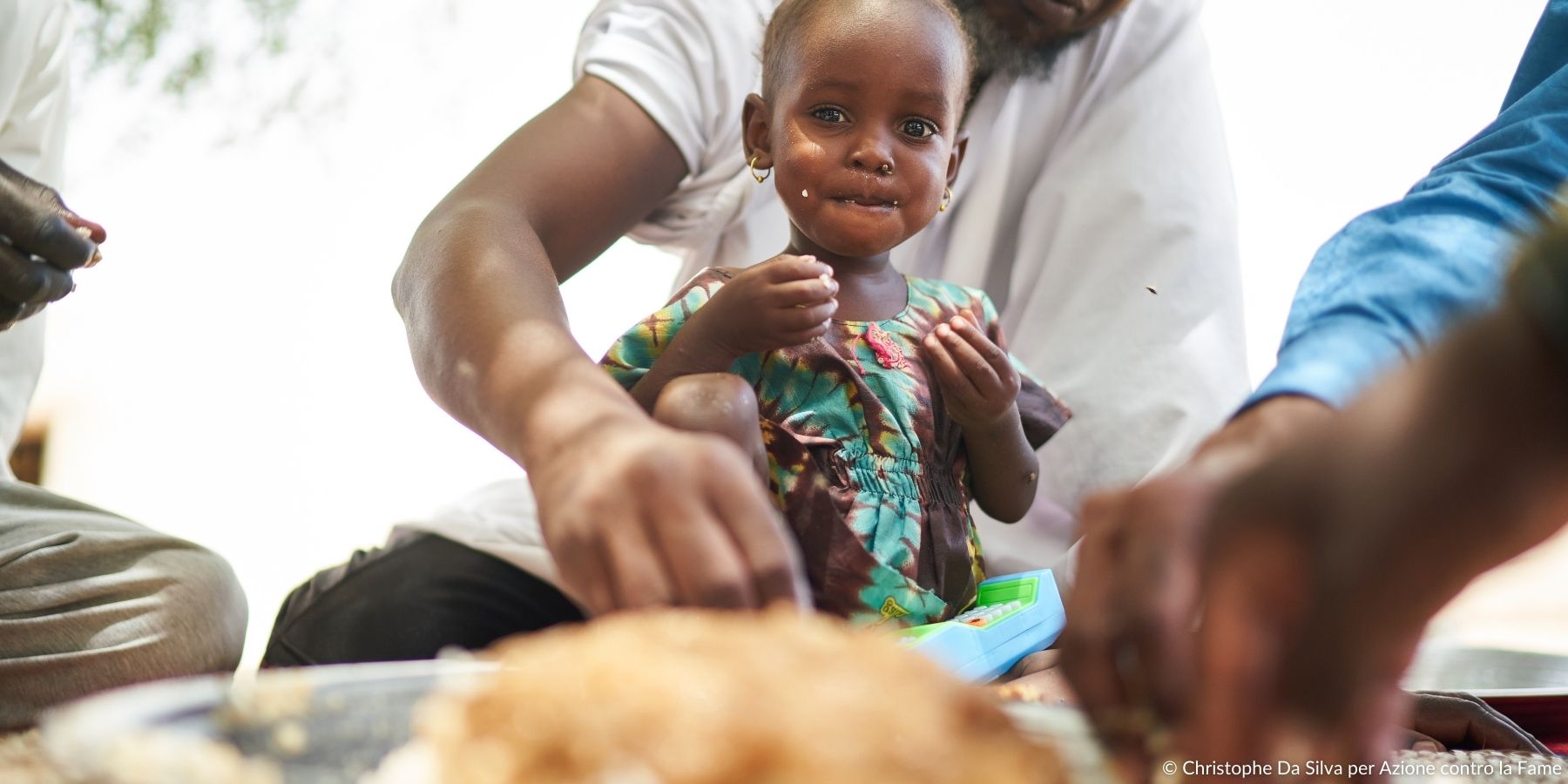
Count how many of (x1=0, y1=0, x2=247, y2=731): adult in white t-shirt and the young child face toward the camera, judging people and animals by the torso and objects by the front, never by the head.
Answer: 1

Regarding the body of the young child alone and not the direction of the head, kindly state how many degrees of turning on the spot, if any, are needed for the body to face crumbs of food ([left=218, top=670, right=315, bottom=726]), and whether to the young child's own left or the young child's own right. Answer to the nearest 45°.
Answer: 0° — they already face it

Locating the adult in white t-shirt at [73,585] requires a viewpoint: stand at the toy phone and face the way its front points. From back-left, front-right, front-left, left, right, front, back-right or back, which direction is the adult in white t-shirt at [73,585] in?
front-right

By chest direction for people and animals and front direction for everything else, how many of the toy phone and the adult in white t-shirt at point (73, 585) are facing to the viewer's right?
1

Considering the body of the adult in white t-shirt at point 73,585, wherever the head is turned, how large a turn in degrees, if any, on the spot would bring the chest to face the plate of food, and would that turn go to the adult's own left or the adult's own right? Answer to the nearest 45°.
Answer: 0° — they already face it

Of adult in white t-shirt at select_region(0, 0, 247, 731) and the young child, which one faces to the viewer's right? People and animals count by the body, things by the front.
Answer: the adult in white t-shirt

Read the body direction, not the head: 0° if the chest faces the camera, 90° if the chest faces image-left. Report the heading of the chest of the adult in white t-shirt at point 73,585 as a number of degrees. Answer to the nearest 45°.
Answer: approximately 270°

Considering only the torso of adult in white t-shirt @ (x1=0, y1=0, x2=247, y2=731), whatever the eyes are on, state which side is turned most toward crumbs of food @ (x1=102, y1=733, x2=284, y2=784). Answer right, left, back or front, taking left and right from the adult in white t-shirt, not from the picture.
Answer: right

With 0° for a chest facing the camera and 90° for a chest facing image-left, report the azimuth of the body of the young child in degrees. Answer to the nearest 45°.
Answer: approximately 0°

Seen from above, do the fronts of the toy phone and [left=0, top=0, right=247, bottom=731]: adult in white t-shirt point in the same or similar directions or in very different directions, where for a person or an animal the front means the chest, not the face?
very different directions

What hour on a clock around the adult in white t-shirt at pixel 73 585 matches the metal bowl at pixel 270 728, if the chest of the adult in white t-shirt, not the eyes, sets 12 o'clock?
The metal bowl is roughly at 12 o'clock from the adult in white t-shirt.
